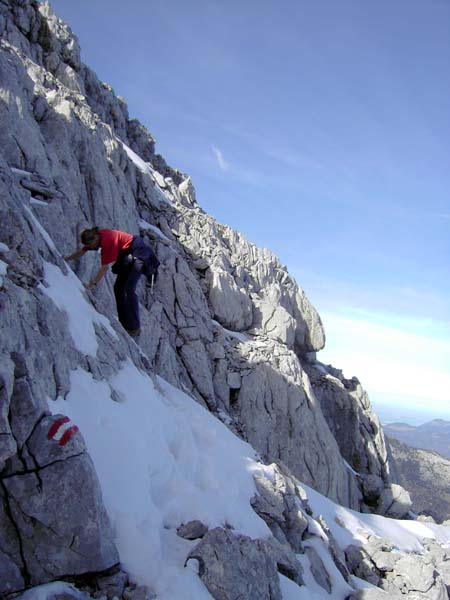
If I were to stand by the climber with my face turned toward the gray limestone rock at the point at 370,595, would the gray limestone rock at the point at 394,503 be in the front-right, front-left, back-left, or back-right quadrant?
front-left

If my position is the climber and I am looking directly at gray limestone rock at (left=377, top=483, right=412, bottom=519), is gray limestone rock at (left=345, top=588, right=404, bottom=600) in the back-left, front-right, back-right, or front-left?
front-right

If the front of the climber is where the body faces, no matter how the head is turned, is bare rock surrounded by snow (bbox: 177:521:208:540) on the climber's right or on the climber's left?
on the climber's left

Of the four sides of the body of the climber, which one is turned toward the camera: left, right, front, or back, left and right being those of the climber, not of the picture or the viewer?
left
